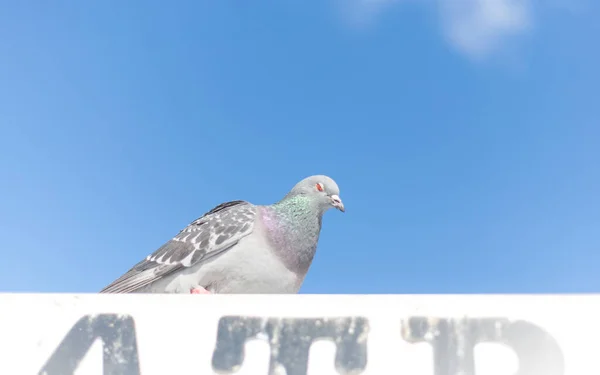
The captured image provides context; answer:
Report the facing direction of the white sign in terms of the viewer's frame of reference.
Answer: facing the viewer

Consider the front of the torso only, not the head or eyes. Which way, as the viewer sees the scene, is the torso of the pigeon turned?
to the viewer's right
